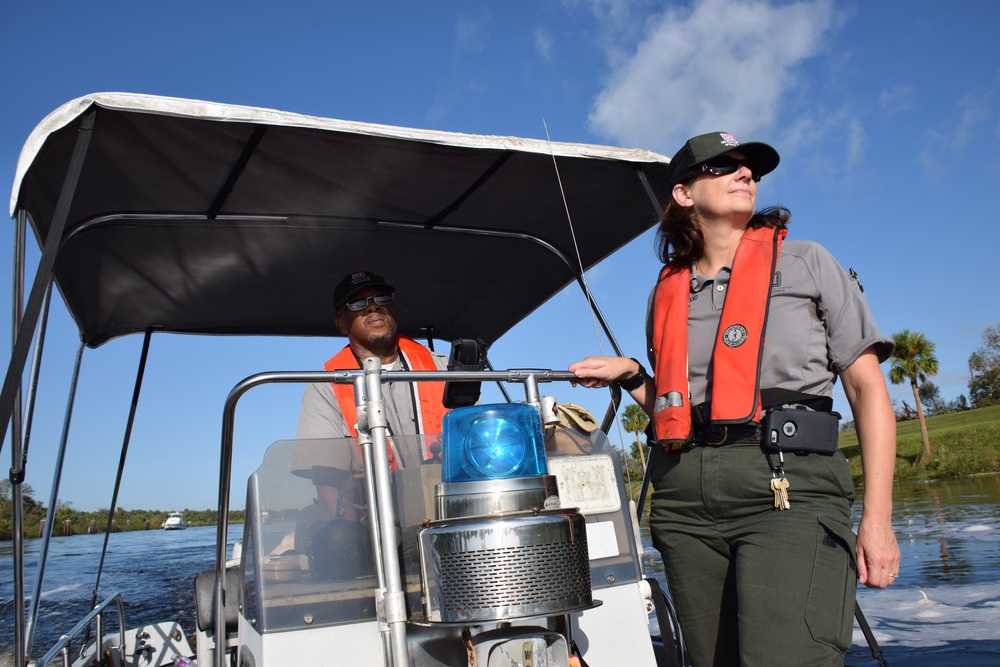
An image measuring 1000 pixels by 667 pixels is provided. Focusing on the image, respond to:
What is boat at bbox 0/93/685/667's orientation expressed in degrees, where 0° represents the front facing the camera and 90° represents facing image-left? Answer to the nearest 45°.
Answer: approximately 0°

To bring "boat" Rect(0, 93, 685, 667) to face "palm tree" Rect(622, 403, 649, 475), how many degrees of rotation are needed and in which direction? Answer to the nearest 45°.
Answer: approximately 135° to its left
